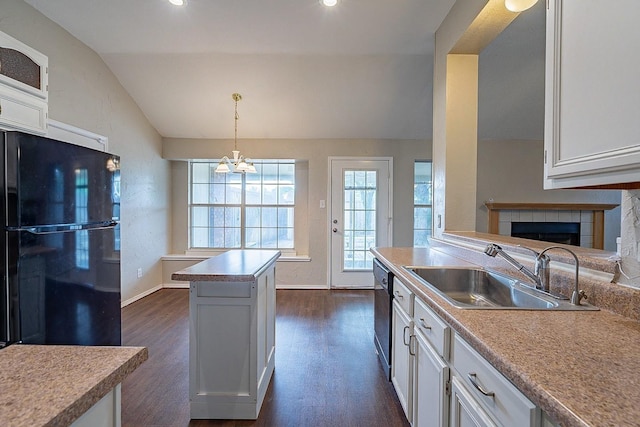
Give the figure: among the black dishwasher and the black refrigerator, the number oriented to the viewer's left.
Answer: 1

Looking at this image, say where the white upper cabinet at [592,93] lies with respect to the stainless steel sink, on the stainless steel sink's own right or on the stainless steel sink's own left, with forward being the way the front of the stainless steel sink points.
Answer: on the stainless steel sink's own left

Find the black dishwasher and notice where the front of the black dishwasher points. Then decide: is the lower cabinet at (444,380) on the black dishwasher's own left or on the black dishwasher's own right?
on the black dishwasher's own left

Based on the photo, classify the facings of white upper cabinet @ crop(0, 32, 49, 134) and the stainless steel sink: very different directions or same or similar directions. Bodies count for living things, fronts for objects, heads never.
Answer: very different directions

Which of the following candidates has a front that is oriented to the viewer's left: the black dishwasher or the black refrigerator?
the black dishwasher

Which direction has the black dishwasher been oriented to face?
to the viewer's left

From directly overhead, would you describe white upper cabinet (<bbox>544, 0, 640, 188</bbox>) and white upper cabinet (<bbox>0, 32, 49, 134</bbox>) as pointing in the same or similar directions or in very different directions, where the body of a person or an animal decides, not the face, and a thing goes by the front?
very different directions

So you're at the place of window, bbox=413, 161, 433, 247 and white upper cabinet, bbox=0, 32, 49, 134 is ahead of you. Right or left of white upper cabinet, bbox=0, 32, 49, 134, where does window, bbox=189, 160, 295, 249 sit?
right

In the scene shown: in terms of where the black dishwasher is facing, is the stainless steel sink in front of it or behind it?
behind

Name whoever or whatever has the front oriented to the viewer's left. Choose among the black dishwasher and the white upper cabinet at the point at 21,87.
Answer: the black dishwasher

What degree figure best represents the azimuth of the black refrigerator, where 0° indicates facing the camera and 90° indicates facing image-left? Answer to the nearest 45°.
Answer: approximately 315°

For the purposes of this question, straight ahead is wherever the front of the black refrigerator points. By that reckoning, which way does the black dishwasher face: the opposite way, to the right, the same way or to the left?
the opposite way

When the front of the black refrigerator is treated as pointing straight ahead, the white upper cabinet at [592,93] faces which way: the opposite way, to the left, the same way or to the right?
the opposite way

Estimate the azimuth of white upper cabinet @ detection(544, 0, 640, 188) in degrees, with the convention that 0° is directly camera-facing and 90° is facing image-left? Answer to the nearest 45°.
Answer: approximately 45°

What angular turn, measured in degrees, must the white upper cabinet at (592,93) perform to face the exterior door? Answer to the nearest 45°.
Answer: approximately 90° to its right

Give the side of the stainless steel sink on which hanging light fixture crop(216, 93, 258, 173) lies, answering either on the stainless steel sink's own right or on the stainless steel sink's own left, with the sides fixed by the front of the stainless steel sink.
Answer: on the stainless steel sink's own right
